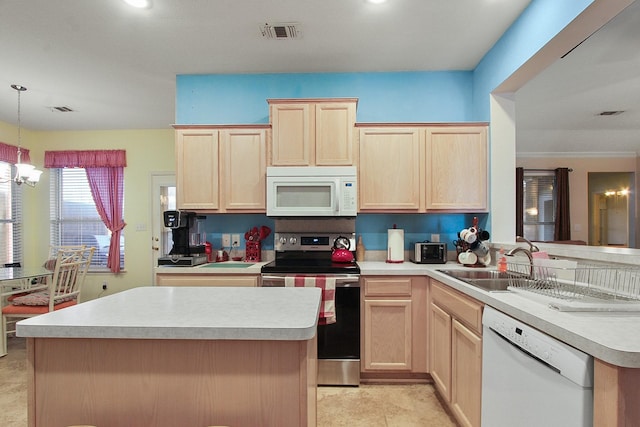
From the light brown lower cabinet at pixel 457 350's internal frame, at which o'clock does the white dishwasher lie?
The white dishwasher is roughly at 10 o'clock from the light brown lower cabinet.

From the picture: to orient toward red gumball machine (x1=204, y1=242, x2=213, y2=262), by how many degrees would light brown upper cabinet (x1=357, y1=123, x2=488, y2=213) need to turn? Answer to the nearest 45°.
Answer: approximately 90° to its right

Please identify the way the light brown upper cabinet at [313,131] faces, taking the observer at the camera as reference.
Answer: facing the viewer

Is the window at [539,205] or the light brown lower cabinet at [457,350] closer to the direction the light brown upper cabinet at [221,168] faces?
the light brown lower cabinet

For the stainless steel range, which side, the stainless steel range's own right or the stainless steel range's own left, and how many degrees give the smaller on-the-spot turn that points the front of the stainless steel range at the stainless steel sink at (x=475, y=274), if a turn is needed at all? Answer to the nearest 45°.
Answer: approximately 90° to the stainless steel range's own left

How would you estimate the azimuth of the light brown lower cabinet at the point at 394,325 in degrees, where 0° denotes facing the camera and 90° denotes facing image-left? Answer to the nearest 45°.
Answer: approximately 0°

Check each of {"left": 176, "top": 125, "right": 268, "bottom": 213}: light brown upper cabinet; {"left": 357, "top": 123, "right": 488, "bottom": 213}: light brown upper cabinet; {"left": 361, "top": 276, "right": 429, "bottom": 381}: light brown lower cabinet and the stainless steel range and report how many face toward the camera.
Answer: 4

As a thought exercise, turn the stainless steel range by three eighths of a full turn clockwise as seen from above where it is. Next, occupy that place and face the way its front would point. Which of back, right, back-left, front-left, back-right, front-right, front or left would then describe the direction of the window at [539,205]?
right

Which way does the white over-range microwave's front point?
toward the camera

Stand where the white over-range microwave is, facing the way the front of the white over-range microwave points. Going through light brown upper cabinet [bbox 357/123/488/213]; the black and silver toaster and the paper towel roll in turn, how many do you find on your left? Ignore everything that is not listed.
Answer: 3

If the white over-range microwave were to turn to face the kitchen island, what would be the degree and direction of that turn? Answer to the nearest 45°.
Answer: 0° — it already faces it

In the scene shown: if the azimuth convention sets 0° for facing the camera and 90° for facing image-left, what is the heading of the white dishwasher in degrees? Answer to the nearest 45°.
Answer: approximately 45°

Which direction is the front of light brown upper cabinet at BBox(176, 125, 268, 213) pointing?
toward the camera

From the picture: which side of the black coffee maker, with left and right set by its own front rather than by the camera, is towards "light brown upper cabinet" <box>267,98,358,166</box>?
left
